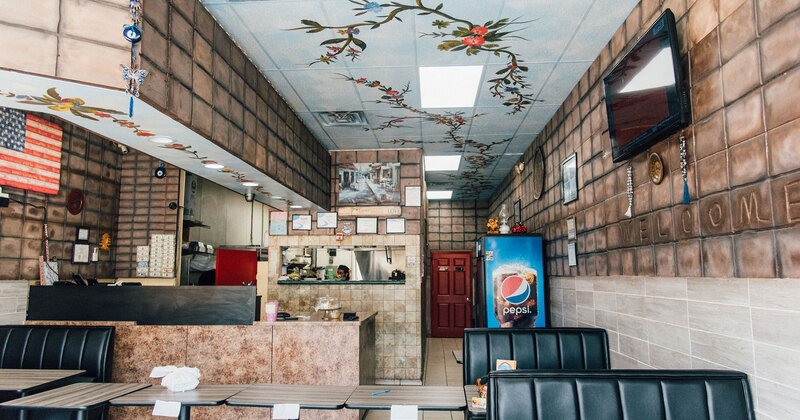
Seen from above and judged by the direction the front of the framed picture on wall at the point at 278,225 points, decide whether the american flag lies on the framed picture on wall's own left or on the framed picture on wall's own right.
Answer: on the framed picture on wall's own right

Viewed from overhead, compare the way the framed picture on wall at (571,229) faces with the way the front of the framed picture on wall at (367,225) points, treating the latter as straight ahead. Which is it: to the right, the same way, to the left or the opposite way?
to the right

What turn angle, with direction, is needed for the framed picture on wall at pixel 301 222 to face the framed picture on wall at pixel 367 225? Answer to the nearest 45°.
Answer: approximately 90° to its left

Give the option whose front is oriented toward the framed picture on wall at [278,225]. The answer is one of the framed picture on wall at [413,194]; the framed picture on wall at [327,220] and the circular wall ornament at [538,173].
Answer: the circular wall ornament

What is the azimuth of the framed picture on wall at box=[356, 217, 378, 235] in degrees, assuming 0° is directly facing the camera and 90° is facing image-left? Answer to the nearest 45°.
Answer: approximately 0°

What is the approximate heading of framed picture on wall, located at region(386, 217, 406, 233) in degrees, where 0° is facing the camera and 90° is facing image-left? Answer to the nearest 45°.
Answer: approximately 0°
